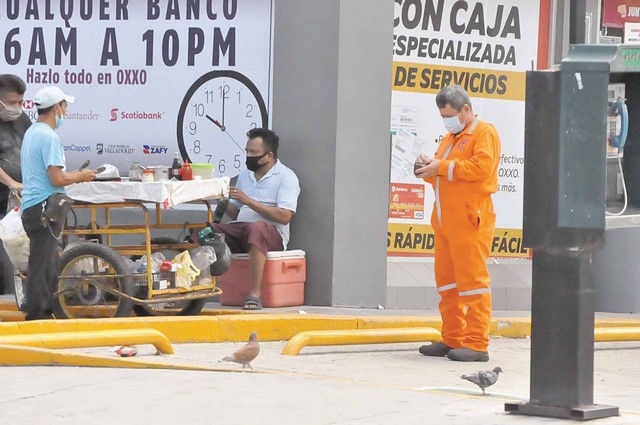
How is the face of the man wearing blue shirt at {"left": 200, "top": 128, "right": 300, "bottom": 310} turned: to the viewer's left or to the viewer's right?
to the viewer's left

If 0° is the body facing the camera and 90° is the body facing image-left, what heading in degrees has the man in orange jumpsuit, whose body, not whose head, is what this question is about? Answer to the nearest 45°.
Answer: approximately 45°

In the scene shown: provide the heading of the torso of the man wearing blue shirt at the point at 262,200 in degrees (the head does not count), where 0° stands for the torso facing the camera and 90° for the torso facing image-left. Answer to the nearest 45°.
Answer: approximately 45°

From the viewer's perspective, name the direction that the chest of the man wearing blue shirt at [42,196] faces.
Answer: to the viewer's right

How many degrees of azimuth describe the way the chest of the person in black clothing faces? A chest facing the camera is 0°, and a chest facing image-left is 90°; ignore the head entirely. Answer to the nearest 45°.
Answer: approximately 315°

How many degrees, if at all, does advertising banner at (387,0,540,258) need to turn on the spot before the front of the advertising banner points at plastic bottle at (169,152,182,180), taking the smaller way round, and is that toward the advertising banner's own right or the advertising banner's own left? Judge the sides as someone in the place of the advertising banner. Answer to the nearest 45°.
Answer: approximately 45° to the advertising banner's own right

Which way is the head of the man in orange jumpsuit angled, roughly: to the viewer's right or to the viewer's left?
to the viewer's left
